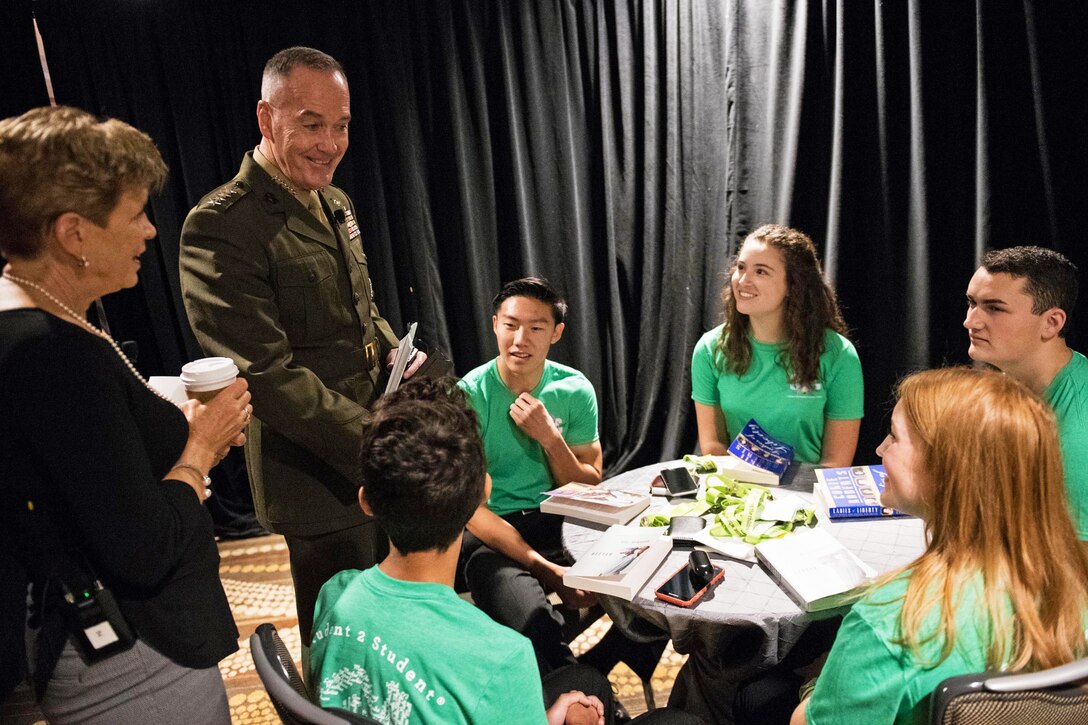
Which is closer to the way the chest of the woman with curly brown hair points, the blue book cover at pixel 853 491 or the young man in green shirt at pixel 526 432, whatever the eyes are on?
the blue book cover

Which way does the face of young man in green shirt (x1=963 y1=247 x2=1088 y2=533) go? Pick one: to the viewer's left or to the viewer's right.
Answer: to the viewer's left

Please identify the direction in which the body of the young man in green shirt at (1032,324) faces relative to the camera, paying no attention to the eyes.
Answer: to the viewer's left

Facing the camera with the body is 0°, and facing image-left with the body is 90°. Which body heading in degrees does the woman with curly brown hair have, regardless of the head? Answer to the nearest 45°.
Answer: approximately 0°

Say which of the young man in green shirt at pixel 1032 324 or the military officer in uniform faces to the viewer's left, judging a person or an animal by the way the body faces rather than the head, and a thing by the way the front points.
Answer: the young man in green shirt

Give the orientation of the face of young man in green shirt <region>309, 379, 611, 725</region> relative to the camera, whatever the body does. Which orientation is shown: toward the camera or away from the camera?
away from the camera

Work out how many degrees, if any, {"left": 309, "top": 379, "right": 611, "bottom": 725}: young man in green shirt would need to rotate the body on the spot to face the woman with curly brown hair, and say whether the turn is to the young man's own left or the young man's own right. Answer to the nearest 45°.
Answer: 0° — they already face them

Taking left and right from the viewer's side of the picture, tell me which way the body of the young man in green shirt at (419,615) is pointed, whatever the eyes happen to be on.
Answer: facing away from the viewer and to the right of the viewer

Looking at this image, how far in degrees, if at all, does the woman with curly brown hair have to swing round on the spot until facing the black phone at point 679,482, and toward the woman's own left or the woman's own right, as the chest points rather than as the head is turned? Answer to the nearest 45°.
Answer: approximately 45° to the woman's own right

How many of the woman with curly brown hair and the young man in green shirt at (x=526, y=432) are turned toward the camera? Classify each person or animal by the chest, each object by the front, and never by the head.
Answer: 2
